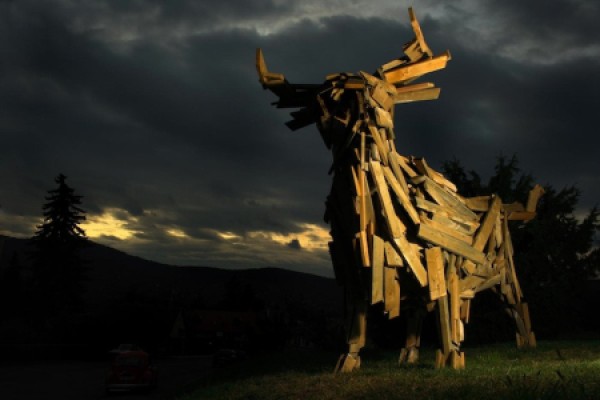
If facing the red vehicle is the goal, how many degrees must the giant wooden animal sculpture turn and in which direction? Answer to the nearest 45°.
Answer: approximately 90° to its right

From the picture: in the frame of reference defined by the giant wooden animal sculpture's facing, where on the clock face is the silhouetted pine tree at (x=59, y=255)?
The silhouetted pine tree is roughly at 3 o'clock from the giant wooden animal sculpture.

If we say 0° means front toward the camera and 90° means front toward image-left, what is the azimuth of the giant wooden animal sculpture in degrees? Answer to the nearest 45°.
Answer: approximately 45°
